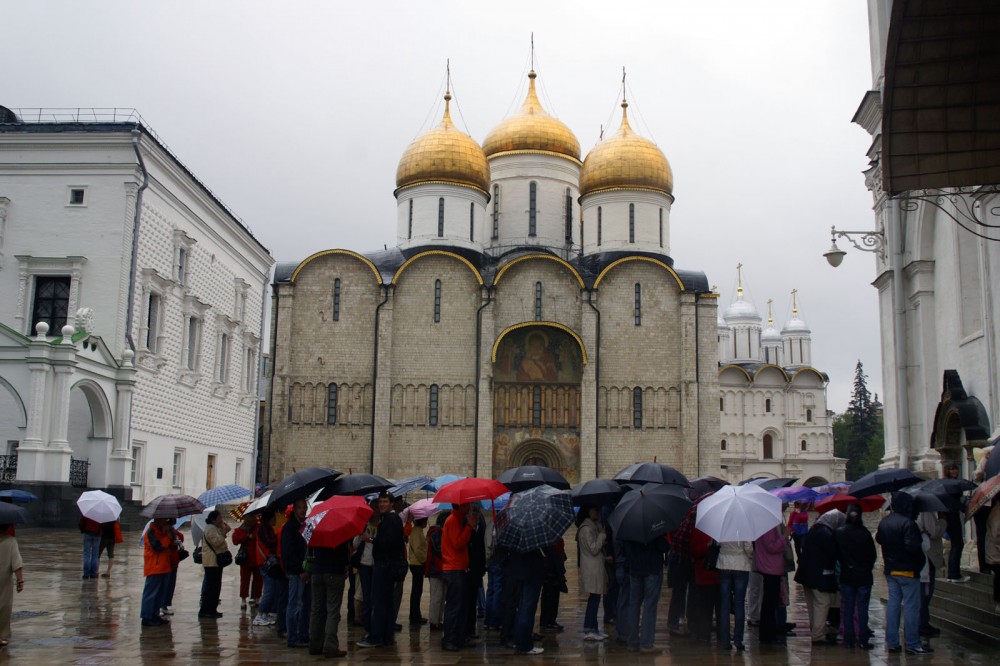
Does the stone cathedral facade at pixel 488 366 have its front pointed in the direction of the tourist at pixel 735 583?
yes

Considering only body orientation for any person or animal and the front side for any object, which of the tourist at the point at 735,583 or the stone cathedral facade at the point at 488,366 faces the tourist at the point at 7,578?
the stone cathedral facade

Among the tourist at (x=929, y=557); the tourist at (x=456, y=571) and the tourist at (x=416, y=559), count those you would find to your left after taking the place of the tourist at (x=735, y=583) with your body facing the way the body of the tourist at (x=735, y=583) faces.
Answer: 2

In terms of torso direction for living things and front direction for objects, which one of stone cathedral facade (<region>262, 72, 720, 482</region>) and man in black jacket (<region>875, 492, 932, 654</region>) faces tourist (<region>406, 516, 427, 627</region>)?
the stone cathedral facade

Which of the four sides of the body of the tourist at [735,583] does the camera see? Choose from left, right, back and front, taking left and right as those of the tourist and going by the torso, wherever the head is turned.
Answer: back

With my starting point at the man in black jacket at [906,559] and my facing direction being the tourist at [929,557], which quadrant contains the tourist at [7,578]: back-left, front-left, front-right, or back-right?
back-left

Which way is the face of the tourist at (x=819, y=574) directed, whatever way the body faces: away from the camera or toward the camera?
away from the camera

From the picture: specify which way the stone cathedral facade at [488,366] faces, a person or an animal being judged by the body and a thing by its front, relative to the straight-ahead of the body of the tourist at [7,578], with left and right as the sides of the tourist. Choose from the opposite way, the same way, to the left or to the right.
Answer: the opposite way

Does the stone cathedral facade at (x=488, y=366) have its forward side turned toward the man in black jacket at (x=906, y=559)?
yes

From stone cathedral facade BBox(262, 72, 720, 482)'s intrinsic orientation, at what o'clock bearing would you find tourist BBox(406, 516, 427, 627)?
The tourist is roughly at 12 o'clock from the stone cathedral facade.

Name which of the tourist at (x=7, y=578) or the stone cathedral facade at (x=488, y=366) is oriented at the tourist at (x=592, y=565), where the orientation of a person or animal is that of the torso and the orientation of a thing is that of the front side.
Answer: the stone cathedral facade

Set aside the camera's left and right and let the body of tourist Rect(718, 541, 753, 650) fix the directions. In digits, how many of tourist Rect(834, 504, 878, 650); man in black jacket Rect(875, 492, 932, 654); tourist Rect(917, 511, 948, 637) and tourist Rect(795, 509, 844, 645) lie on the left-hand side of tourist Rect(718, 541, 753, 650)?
0

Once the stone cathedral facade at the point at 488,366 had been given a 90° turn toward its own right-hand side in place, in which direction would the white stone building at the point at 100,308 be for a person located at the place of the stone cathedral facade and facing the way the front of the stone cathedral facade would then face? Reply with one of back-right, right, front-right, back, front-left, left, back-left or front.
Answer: front-left

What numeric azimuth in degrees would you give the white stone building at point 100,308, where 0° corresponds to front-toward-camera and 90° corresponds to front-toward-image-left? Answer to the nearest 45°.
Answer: approximately 315°

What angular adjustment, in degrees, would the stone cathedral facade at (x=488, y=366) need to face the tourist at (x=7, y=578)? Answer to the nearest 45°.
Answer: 0° — it already faces them

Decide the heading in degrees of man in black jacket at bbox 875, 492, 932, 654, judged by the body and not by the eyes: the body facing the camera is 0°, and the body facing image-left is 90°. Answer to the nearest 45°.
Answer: approximately 225°

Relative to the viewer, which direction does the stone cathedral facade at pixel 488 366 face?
toward the camera

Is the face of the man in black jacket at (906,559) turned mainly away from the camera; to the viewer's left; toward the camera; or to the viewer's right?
away from the camera
